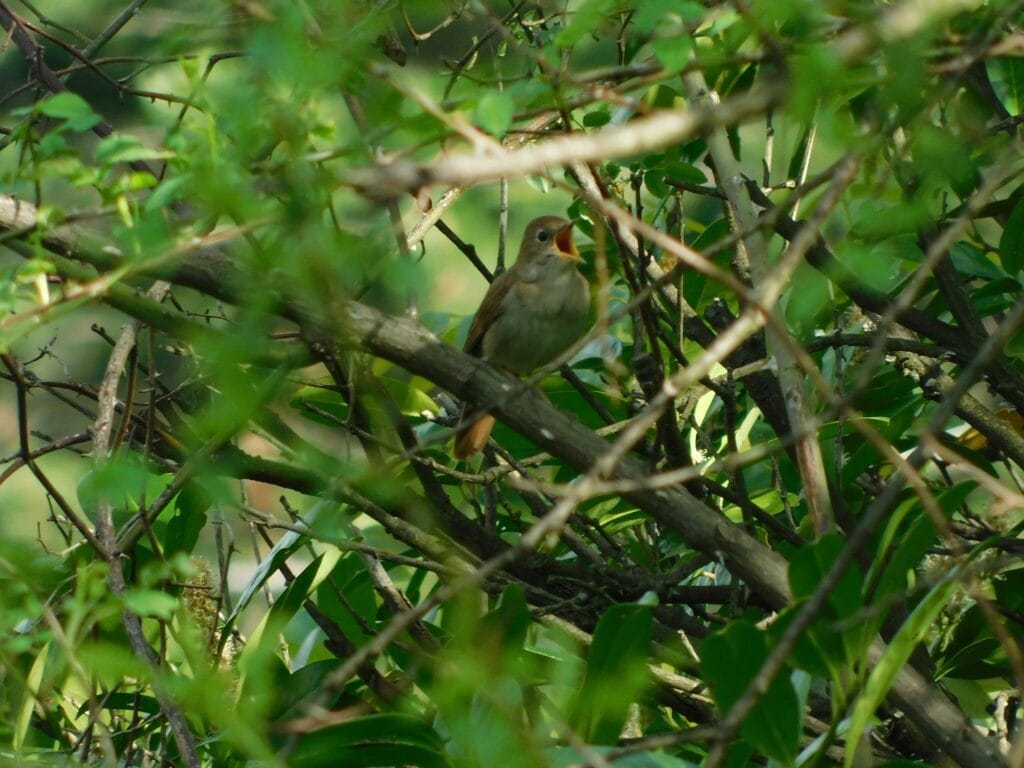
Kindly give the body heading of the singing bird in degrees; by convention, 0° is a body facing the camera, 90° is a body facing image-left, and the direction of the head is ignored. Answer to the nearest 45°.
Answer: approximately 315°

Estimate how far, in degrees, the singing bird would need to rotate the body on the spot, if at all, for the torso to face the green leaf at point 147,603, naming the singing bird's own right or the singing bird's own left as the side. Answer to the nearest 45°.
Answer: approximately 45° to the singing bird's own right

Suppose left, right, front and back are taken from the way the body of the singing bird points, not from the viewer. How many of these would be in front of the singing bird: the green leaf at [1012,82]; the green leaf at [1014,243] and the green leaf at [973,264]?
3

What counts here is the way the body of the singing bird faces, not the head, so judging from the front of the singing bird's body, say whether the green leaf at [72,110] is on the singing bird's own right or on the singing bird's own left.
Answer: on the singing bird's own right
